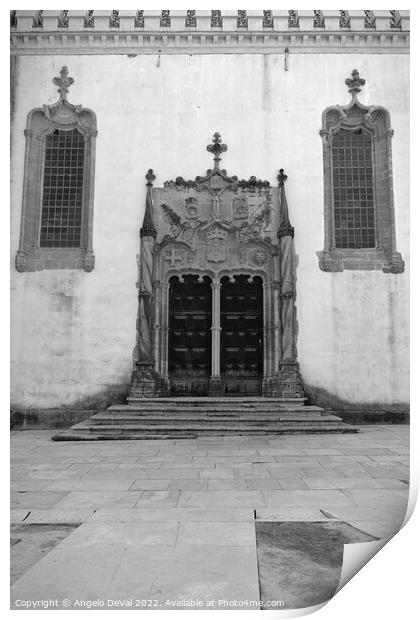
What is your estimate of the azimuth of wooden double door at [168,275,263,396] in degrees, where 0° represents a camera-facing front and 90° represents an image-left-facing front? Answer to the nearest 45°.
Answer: approximately 0°

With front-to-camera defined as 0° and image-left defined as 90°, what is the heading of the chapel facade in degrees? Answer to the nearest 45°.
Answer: approximately 0°
